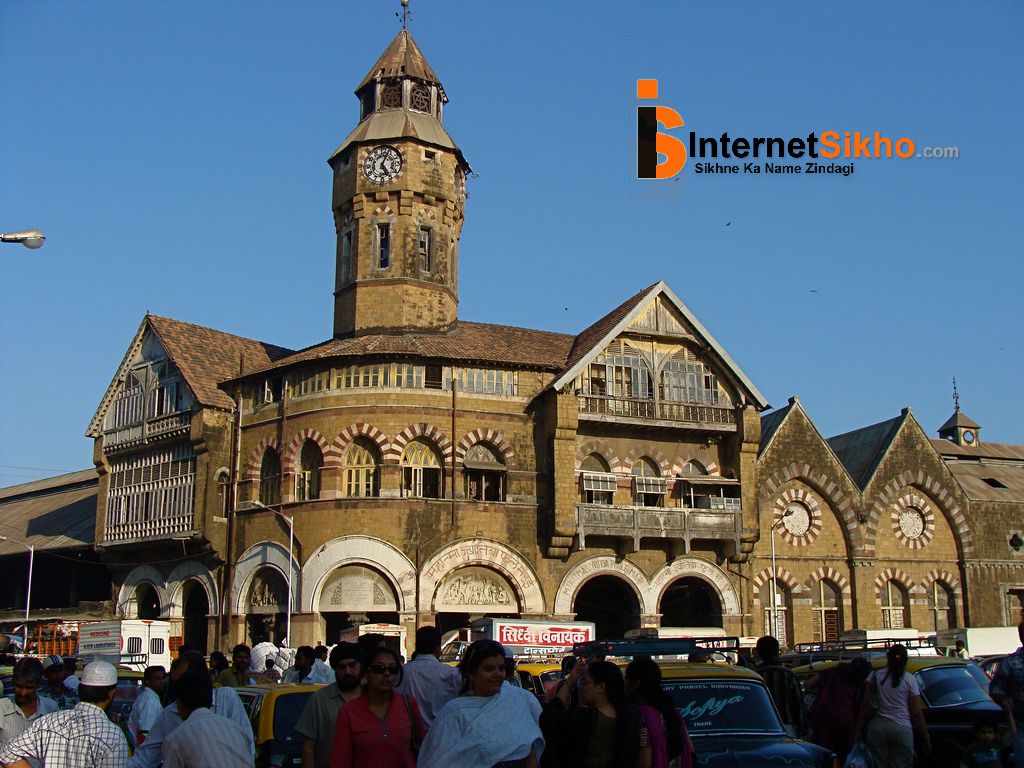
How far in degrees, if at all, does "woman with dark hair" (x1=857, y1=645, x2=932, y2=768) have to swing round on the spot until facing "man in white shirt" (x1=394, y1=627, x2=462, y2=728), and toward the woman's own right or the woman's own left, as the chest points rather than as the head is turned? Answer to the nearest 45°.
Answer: approximately 135° to the woman's own left

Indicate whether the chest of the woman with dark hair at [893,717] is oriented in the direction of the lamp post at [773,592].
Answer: yes

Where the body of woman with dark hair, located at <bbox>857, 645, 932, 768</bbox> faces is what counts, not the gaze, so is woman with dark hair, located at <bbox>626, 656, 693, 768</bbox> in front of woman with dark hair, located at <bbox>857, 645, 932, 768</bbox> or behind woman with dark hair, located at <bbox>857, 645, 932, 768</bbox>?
behind

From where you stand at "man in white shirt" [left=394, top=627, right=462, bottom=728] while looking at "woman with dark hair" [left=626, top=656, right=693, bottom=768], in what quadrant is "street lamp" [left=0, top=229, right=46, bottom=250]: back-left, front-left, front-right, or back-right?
back-left

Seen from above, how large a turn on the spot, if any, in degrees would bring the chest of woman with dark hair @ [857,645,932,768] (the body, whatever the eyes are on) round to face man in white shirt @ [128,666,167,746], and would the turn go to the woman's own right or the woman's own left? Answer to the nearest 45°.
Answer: approximately 90° to the woman's own left

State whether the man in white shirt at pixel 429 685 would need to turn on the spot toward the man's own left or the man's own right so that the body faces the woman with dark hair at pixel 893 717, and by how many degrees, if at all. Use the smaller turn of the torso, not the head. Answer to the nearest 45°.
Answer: approximately 45° to the man's own right

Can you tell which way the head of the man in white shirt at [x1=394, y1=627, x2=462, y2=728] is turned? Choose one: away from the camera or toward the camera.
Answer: away from the camera

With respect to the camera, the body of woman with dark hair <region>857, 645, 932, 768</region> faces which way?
away from the camera

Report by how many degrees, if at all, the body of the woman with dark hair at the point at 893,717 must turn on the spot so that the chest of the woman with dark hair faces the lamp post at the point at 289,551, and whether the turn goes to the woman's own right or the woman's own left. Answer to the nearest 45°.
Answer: approximately 45° to the woman's own left

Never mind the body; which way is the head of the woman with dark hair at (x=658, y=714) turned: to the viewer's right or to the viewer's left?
to the viewer's left

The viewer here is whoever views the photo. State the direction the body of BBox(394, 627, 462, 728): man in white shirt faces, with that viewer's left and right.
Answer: facing away from the viewer
